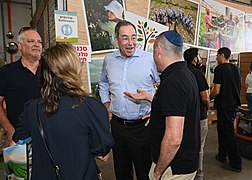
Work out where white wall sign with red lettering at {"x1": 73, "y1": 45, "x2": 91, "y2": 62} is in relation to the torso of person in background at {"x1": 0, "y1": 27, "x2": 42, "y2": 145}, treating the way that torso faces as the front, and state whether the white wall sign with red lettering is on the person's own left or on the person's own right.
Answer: on the person's own left

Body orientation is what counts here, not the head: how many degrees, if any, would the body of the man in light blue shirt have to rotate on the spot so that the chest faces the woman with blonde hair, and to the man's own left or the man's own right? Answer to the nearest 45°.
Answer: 0° — they already face them

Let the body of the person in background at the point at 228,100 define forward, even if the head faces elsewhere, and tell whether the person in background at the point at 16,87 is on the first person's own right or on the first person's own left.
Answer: on the first person's own left

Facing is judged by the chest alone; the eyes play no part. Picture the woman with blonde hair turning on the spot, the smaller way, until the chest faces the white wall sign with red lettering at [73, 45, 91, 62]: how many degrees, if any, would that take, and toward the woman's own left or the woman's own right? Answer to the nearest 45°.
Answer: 0° — they already face it

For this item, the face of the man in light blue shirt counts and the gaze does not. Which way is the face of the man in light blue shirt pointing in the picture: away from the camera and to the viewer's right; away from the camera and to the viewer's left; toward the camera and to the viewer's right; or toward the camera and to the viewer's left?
toward the camera and to the viewer's right

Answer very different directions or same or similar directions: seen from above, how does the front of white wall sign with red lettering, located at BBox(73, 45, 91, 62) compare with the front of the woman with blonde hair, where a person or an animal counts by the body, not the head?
very different directions

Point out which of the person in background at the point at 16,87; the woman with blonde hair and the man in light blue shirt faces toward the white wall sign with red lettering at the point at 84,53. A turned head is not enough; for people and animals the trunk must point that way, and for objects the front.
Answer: the woman with blonde hair

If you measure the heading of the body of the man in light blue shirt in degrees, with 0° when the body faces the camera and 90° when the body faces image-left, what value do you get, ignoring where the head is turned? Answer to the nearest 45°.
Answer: approximately 0°

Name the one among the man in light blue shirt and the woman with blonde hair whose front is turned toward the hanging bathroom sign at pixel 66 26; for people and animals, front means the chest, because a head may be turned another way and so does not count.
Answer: the woman with blonde hair

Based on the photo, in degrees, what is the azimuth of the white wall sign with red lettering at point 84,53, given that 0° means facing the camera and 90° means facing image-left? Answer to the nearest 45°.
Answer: approximately 0°

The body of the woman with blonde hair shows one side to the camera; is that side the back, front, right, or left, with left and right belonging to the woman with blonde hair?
back

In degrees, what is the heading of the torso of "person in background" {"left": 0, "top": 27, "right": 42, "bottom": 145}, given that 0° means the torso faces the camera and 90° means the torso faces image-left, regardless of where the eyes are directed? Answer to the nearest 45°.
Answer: approximately 315°

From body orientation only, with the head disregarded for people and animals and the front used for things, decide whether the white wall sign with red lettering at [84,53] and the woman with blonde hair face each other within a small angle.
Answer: yes
